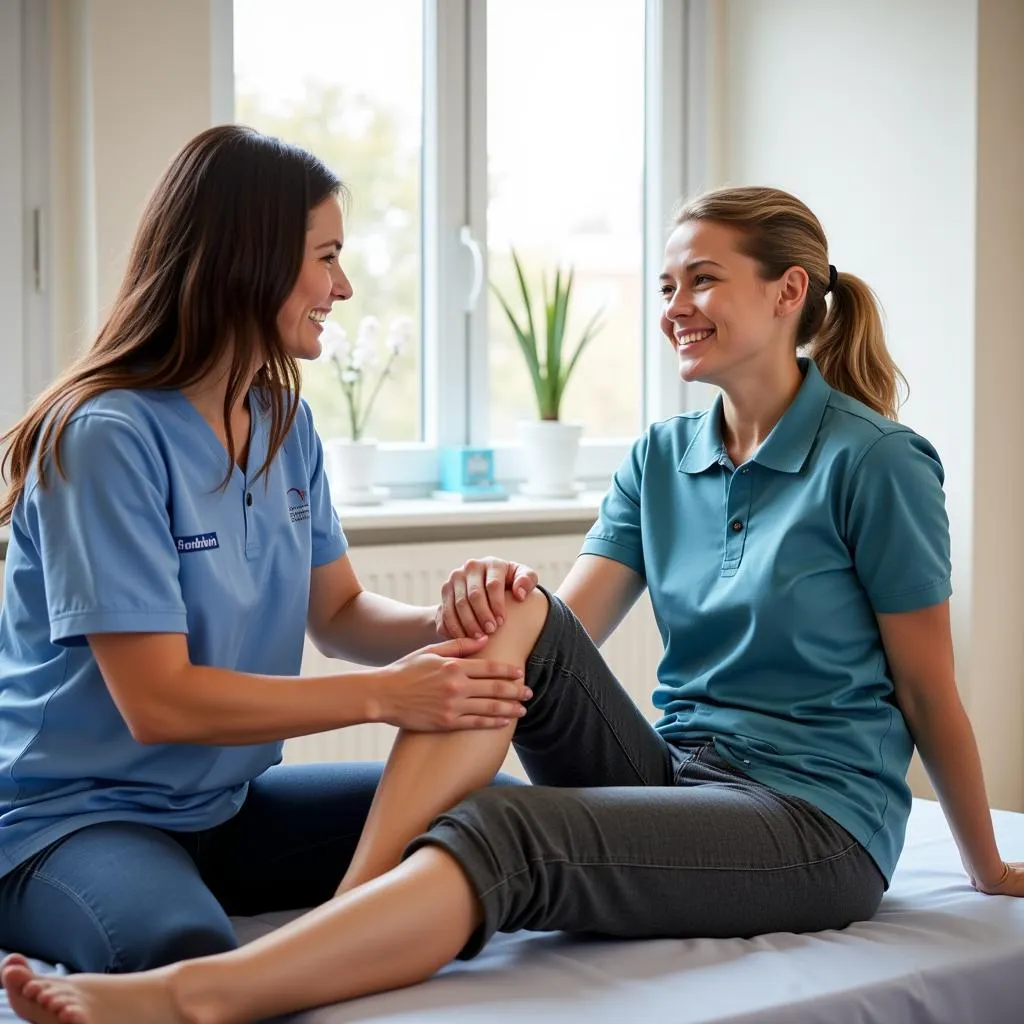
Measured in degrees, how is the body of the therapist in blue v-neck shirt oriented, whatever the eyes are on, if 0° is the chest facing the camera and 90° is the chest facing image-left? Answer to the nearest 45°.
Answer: approximately 315°

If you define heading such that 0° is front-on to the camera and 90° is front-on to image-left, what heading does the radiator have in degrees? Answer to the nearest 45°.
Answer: approximately 0°

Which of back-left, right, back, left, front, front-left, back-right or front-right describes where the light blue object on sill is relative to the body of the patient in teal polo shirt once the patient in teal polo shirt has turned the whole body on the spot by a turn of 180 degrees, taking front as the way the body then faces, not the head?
front-left

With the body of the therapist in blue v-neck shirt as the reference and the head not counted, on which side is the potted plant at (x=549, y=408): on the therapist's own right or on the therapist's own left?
on the therapist's own left

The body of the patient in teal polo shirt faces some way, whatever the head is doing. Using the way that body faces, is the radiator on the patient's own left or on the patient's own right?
on the patient's own right

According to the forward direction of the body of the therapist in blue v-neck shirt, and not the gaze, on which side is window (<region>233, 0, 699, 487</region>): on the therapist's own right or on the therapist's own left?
on the therapist's own left

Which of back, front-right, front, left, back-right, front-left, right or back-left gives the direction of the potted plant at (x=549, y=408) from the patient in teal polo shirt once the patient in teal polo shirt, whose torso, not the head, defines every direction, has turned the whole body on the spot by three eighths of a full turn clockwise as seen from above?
front
